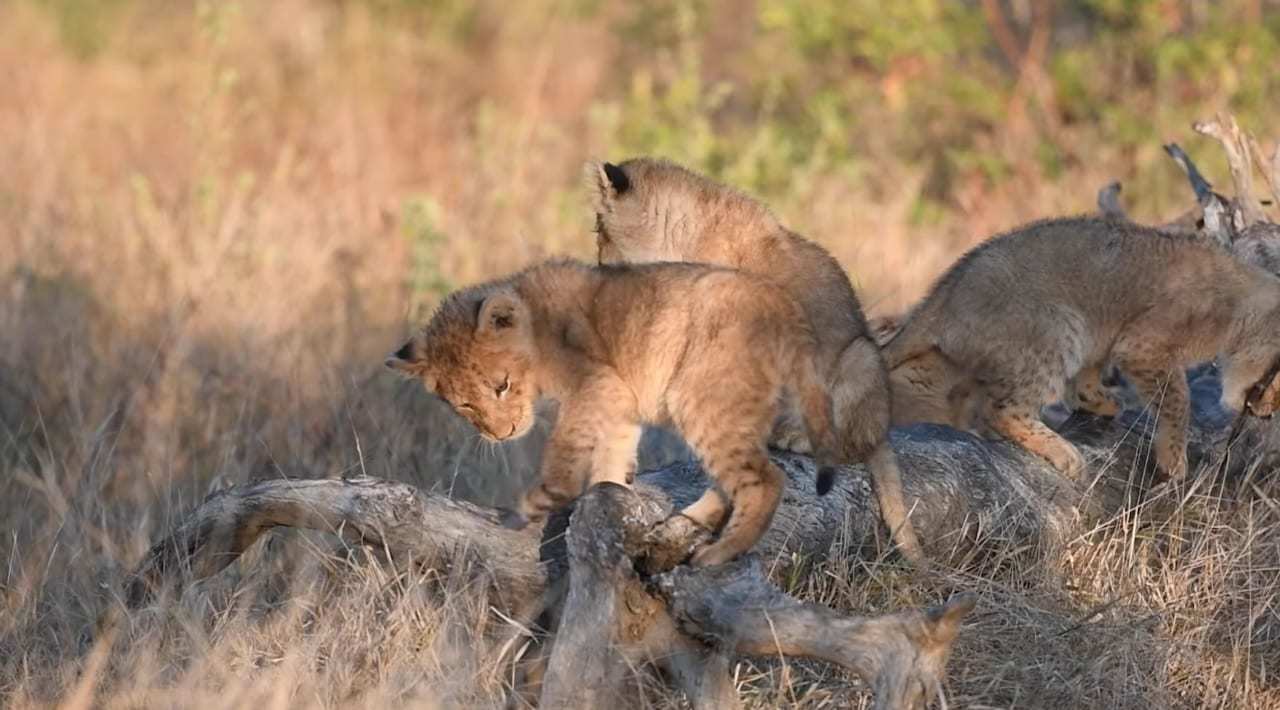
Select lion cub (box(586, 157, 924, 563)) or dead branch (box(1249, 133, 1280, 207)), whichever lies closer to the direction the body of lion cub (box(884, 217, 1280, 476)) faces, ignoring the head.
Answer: the dead branch

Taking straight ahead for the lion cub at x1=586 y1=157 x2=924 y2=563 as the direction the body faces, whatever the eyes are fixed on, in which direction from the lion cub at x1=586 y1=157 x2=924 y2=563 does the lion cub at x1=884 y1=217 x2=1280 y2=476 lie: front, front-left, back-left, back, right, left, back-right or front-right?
back

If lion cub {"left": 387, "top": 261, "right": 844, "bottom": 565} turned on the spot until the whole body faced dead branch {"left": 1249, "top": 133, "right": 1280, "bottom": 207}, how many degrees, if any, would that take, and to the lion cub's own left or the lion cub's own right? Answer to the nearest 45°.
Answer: approximately 135° to the lion cub's own right

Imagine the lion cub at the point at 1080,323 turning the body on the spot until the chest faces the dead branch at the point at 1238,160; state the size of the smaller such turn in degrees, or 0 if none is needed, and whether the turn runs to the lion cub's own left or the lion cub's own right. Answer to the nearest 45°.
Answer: approximately 45° to the lion cub's own left

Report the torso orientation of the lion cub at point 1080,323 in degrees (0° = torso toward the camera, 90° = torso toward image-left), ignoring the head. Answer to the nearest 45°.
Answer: approximately 270°

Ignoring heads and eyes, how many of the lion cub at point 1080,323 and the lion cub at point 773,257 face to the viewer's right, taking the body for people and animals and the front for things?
1

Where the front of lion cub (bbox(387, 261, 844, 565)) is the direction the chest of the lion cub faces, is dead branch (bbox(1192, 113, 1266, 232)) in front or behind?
behind

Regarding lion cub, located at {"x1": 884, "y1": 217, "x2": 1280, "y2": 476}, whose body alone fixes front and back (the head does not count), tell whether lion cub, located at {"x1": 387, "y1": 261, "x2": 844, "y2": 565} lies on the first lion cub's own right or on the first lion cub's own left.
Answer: on the first lion cub's own right

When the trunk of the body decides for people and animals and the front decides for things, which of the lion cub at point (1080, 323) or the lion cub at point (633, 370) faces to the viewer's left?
the lion cub at point (633, 370)

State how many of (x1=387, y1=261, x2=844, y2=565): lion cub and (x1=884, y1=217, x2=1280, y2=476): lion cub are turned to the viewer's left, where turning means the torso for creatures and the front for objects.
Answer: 1

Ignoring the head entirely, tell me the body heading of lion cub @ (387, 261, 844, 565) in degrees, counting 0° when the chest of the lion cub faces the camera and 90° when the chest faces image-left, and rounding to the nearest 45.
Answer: approximately 90°

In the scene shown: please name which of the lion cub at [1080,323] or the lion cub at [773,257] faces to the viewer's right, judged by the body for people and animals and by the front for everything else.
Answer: the lion cub at [1080,323]
